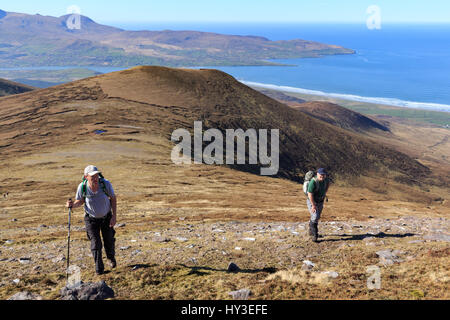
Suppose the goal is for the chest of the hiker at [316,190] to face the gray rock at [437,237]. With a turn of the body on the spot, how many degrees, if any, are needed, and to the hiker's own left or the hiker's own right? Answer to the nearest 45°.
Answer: approximately 90° to the hiker's own left

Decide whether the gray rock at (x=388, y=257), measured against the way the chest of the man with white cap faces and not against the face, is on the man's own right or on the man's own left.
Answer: on the man's own left

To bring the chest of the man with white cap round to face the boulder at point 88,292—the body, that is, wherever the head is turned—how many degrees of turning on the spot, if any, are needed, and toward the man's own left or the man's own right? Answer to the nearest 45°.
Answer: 0° — they already face it

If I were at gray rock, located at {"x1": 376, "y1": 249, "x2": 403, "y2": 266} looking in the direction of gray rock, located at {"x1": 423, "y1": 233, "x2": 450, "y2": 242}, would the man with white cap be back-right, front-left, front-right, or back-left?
back-left

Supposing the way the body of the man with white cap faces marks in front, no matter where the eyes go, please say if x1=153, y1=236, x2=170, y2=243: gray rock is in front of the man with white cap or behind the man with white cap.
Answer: behind

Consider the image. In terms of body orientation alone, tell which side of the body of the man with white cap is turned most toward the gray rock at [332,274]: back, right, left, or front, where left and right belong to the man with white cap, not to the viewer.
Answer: left

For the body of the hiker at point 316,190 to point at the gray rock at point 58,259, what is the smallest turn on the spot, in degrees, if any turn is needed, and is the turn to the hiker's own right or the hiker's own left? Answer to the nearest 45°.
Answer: approximately 90° to the hiker's own right

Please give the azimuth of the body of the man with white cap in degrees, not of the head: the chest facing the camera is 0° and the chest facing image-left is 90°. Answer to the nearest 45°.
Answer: approximately 0°
